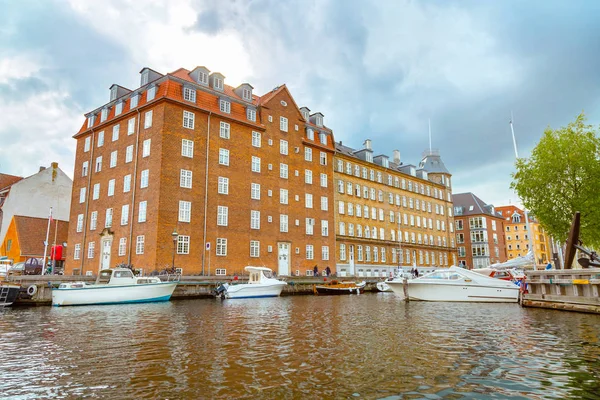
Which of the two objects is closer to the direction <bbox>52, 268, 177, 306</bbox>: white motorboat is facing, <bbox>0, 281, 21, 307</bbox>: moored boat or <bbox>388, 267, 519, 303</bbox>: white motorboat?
the white motorboat

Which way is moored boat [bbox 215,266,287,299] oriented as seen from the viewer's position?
to the viewer's right

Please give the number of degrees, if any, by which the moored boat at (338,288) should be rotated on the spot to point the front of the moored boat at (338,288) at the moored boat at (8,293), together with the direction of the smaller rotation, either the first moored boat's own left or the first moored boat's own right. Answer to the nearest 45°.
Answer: approximately 135° to the first moored boat's own right

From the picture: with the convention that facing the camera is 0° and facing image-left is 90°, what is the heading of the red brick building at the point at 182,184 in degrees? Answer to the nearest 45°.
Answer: approximately 315°

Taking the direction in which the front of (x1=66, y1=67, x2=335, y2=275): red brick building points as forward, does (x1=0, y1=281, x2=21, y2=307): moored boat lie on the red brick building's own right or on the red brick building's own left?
on the red brick building's own right

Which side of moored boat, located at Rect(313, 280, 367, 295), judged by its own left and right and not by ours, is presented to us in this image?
right

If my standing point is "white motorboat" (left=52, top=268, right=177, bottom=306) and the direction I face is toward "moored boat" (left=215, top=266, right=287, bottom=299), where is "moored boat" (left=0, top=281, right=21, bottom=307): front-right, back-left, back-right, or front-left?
back-left

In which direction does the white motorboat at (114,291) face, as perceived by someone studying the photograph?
facing to the right of the viewer

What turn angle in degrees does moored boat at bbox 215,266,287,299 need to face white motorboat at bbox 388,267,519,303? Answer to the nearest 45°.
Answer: approximately 45° to its right
